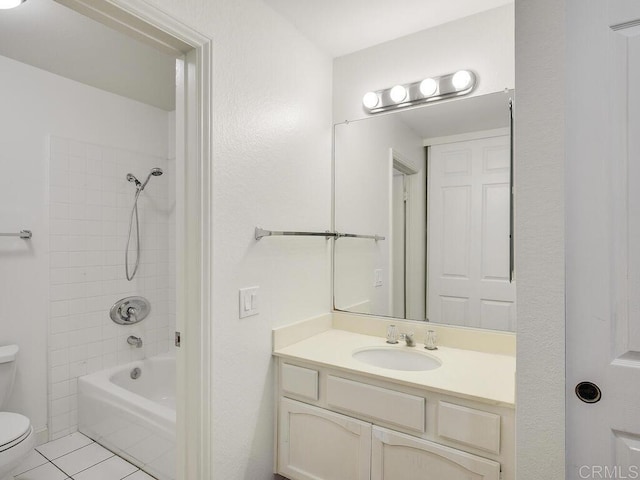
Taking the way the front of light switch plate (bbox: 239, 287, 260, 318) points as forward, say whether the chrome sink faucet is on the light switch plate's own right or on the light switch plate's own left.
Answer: on the light switch plate's own left

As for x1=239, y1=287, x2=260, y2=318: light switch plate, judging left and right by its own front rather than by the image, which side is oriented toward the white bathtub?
back

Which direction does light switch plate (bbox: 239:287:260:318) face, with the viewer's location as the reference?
facing the viewer and to the right of the viewer

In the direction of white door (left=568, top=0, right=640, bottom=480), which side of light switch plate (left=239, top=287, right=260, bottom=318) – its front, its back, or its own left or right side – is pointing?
front

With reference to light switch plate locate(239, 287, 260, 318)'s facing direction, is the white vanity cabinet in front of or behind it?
in front

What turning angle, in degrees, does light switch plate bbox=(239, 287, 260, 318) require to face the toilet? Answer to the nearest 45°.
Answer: approximately 135° to its right

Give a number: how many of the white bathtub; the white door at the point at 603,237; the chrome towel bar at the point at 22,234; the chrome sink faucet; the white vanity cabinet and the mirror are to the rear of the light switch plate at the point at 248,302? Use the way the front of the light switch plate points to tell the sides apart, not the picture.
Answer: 2

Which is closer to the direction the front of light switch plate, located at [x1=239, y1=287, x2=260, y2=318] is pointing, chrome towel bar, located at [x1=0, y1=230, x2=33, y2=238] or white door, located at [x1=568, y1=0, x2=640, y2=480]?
the white door

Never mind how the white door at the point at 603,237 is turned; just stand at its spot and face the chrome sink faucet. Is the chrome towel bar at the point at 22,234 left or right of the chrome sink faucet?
left
